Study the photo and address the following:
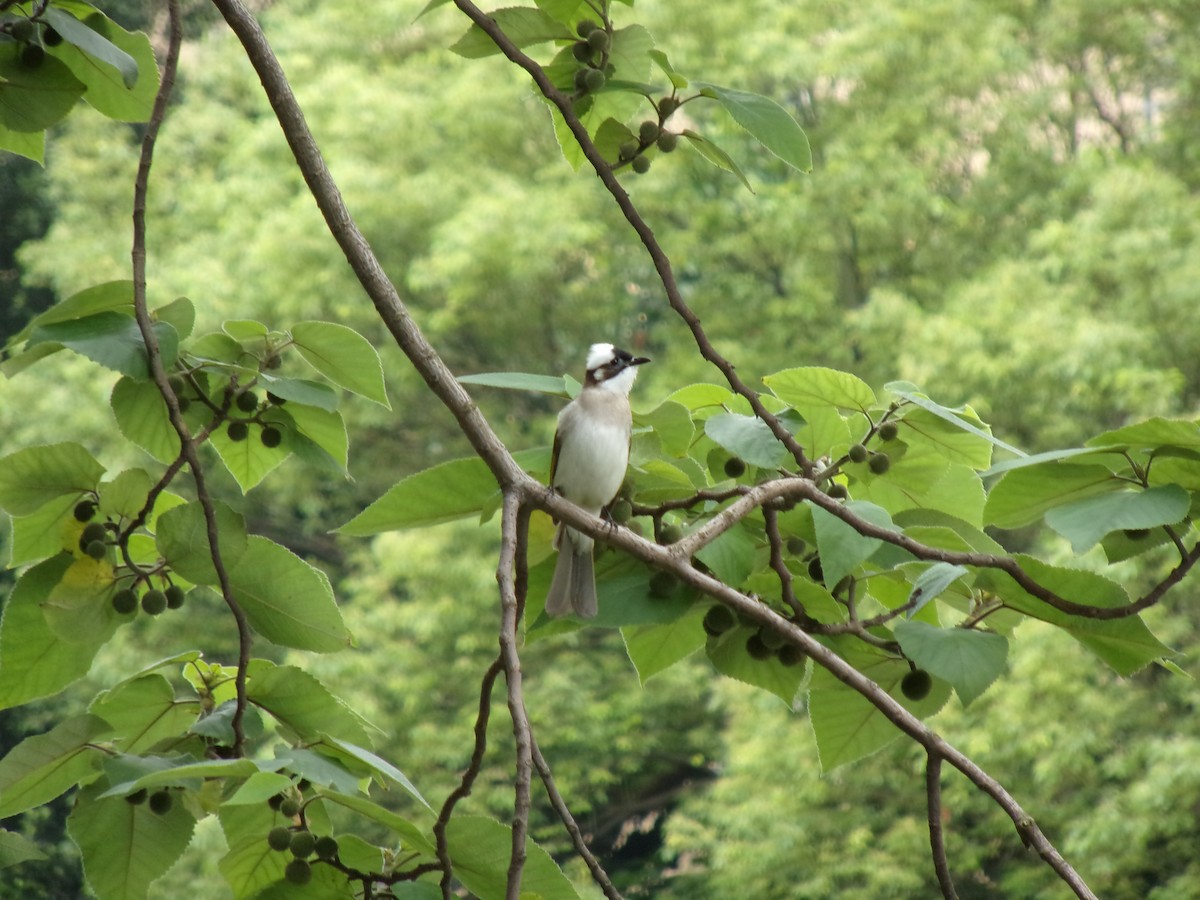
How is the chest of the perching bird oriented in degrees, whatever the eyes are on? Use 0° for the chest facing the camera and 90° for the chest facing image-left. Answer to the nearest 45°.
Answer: approximately 315°
